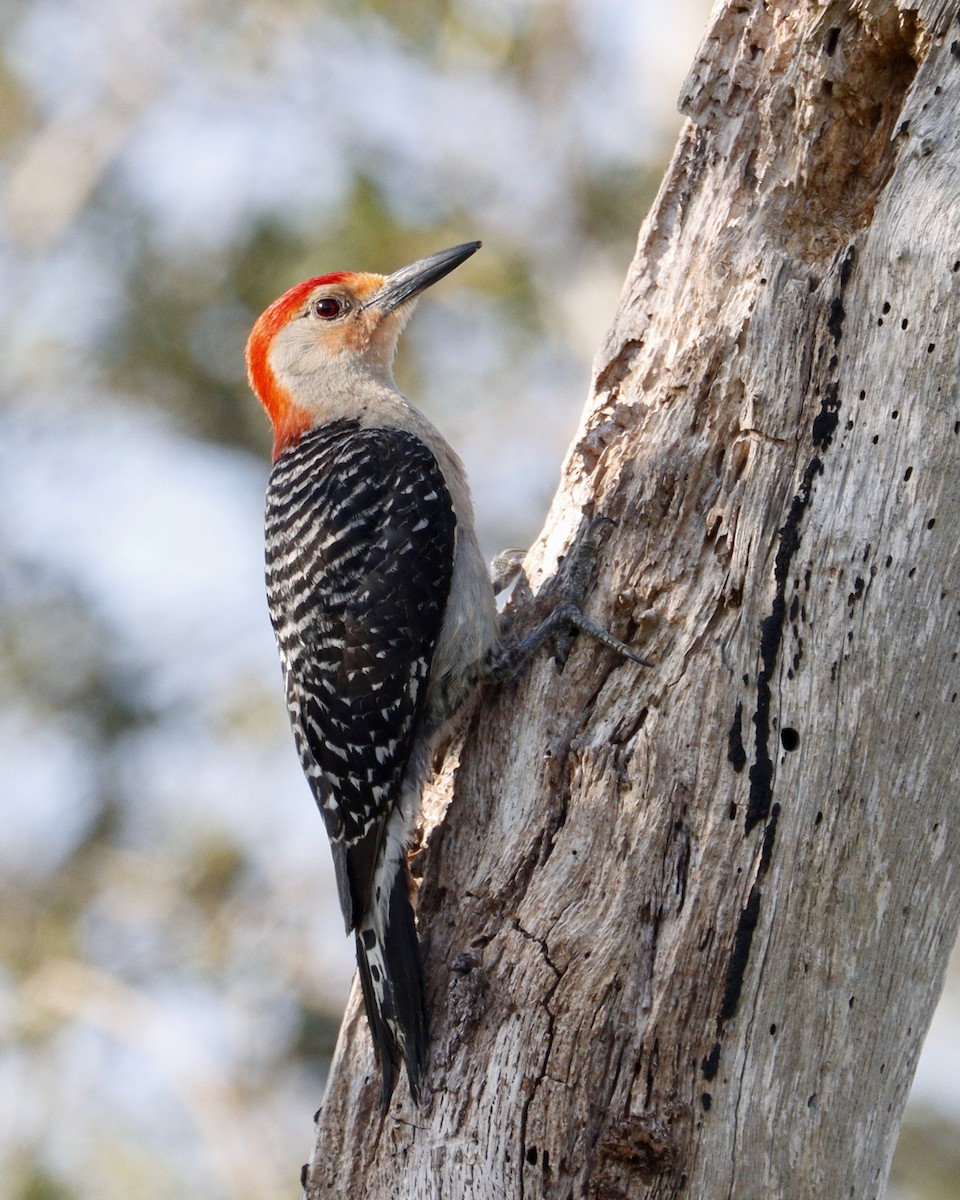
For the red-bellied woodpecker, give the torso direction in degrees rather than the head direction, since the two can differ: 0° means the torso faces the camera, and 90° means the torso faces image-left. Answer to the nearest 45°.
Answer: approximately 270°
